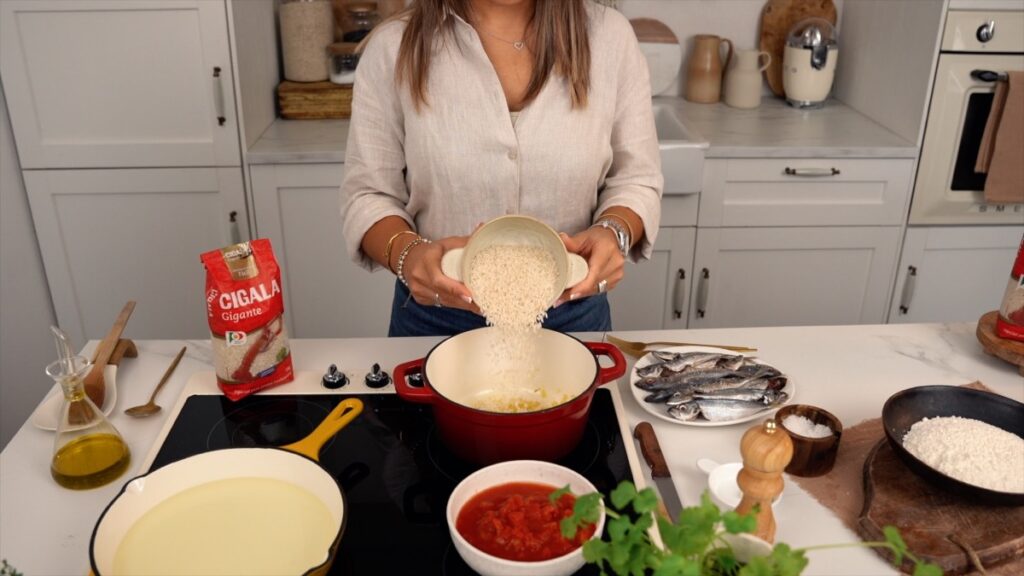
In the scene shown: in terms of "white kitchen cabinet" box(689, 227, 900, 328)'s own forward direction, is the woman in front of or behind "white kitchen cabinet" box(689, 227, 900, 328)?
in front

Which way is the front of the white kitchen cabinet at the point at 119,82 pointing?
toward the camera

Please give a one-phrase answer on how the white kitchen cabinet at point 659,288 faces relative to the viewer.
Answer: facing the viewer

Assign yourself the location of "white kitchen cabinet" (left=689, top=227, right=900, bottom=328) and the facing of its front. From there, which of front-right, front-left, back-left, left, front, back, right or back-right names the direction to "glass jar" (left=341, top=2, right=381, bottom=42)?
right

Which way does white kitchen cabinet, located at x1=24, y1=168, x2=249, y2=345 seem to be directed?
toward the camera

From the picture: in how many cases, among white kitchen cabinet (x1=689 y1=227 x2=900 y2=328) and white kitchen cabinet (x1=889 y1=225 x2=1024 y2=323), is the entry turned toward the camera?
2

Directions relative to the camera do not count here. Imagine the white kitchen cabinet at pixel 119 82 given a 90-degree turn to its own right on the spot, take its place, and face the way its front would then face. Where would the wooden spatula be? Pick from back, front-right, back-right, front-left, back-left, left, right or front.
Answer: left

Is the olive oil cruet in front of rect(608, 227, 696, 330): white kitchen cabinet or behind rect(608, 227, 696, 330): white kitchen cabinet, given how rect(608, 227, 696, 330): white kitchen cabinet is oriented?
in front

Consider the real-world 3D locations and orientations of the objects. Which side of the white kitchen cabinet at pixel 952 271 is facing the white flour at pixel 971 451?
front

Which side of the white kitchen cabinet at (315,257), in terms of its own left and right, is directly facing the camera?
front

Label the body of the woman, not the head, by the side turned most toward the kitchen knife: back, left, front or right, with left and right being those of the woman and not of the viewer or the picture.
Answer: front

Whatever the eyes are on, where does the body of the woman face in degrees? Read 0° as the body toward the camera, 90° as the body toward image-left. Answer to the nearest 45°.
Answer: approximately 0°

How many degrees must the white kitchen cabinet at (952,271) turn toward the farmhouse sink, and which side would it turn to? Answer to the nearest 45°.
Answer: approximately 45° to its right

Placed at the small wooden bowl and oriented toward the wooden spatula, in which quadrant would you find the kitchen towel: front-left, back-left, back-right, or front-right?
back-right

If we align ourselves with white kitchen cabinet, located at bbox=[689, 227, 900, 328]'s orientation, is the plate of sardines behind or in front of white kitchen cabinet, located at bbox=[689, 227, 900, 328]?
in front

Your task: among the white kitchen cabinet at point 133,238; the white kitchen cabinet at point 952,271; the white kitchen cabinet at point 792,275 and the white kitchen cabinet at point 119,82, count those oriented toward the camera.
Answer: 4
